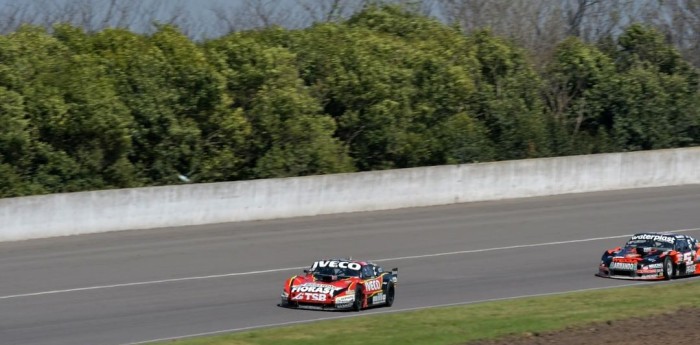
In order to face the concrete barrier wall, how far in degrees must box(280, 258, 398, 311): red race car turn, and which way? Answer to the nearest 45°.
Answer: approximately 135° to its right

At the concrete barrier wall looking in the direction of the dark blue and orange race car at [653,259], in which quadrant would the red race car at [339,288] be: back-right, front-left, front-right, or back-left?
front-right

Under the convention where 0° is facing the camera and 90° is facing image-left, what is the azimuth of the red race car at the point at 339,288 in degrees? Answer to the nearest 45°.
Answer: approximately 45°

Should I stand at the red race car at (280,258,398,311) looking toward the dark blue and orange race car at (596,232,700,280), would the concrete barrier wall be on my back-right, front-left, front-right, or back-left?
front-left

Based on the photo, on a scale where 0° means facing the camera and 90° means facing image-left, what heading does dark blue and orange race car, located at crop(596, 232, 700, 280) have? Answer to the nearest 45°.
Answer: approximately 45°

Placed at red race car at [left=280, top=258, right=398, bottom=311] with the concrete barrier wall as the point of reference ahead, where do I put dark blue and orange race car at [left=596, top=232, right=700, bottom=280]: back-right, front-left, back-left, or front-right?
front-right

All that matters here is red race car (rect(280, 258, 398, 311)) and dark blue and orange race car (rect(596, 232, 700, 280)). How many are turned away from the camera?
0

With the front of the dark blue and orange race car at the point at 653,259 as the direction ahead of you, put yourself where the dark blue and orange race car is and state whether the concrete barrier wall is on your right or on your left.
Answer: on your right

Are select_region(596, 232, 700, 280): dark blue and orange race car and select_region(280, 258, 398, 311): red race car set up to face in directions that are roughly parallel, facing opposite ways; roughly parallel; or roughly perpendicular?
roughly parallel

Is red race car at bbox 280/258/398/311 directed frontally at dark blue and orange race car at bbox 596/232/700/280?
no

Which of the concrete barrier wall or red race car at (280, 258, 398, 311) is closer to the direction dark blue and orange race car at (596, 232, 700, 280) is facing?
the red race car
